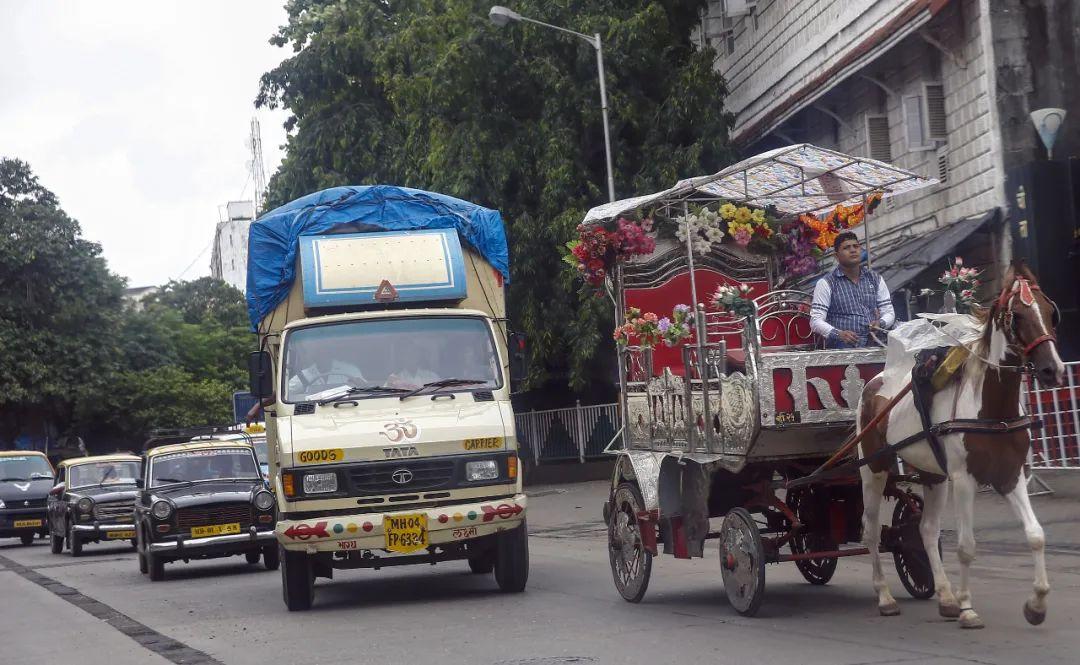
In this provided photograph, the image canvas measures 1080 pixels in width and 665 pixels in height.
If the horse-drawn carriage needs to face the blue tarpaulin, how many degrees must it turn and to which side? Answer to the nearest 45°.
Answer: approximately 180°

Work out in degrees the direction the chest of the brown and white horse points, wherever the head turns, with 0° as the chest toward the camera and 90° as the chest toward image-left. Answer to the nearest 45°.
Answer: approximately 315°

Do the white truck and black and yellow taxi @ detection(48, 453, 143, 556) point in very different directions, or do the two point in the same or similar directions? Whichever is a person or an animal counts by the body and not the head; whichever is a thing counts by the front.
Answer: same or similar directions

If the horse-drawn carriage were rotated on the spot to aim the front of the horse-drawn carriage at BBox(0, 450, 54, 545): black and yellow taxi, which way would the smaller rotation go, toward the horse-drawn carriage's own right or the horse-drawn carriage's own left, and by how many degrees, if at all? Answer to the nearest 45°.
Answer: approximately 180°

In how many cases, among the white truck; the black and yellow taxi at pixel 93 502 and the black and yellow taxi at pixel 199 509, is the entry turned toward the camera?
3

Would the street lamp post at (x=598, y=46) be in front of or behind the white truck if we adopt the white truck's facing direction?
behind

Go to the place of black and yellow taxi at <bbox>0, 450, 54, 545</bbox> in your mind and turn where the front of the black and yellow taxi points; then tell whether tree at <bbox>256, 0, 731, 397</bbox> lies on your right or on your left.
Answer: on your left

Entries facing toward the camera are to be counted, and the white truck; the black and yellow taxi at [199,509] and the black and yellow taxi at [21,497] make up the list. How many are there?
3

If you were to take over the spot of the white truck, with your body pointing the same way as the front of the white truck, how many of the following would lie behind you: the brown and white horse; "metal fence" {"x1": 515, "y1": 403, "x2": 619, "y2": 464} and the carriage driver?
1

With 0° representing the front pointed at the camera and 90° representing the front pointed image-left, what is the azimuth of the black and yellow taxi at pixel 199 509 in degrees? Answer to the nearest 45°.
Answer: approximately 0°

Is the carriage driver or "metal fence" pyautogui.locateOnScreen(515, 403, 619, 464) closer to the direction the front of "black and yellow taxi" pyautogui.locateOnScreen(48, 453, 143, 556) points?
the carriage driver

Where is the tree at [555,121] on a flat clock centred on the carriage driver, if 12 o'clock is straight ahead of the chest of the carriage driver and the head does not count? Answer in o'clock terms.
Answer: The tree is roughly at 7 o'clock from the carriage driver.

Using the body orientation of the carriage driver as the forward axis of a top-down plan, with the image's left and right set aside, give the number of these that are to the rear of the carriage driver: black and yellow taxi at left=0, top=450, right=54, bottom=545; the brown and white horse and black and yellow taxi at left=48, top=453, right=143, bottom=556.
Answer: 2

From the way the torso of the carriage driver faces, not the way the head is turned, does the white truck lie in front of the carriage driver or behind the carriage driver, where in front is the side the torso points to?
behind

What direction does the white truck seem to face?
toward the camera
